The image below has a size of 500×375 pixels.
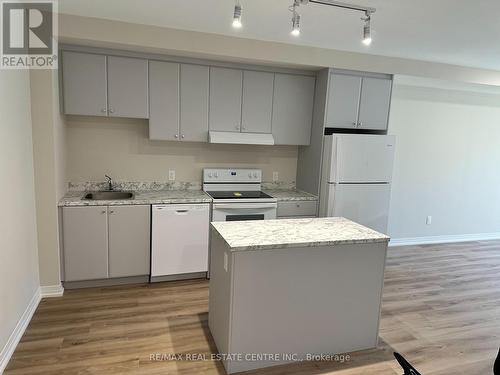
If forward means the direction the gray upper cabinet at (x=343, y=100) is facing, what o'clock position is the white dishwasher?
The white dishwasher is roughly at 2 o'clock from the gray upper cabinet.

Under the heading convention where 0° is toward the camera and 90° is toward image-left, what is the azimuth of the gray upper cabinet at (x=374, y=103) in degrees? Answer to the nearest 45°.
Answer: approximately 0°

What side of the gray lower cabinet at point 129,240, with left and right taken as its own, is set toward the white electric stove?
left

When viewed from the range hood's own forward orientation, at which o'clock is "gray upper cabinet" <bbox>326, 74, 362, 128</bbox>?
The gray upper cabinet is roughly at 9 o'clock from the range hood.

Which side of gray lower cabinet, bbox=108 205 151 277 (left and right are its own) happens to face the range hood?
left

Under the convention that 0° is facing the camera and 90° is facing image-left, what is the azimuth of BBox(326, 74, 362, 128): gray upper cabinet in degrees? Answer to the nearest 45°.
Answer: approximately 0°
